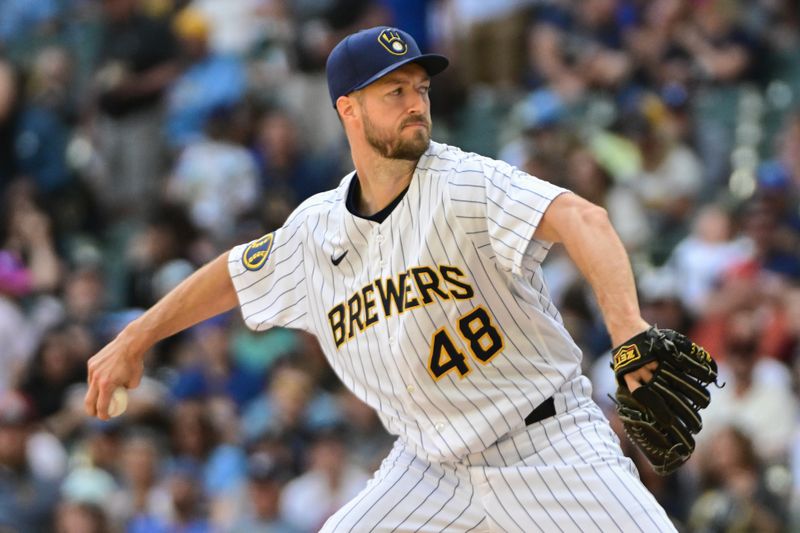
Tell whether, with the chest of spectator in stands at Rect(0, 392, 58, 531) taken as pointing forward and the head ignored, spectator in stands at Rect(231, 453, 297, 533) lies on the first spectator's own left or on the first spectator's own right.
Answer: on the first spectator's own left

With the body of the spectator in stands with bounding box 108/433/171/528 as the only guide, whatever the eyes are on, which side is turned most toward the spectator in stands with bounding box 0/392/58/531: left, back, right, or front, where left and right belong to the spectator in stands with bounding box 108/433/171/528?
right

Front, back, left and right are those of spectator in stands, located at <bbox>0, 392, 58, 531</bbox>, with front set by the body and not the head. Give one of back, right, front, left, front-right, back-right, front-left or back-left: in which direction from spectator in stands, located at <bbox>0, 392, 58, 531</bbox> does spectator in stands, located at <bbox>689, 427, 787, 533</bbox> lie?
front-left

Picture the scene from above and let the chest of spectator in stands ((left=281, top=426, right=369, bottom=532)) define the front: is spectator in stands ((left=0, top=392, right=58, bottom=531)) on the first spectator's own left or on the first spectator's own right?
on the first spectator's own right

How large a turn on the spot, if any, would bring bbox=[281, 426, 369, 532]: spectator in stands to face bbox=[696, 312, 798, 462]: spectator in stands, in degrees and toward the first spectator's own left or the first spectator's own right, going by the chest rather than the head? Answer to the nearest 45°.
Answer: approximately 90° to the first spectator's own left

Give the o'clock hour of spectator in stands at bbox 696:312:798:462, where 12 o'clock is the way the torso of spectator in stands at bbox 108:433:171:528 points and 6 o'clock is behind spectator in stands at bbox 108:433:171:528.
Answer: spectator in stands at bbox 696:312:798:462 is roughly at 10 o'clock from spectator in stands at bbox 108:433:171:528.

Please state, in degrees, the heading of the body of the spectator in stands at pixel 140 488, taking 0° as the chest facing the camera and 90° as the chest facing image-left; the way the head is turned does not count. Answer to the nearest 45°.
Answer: approximately 0°
